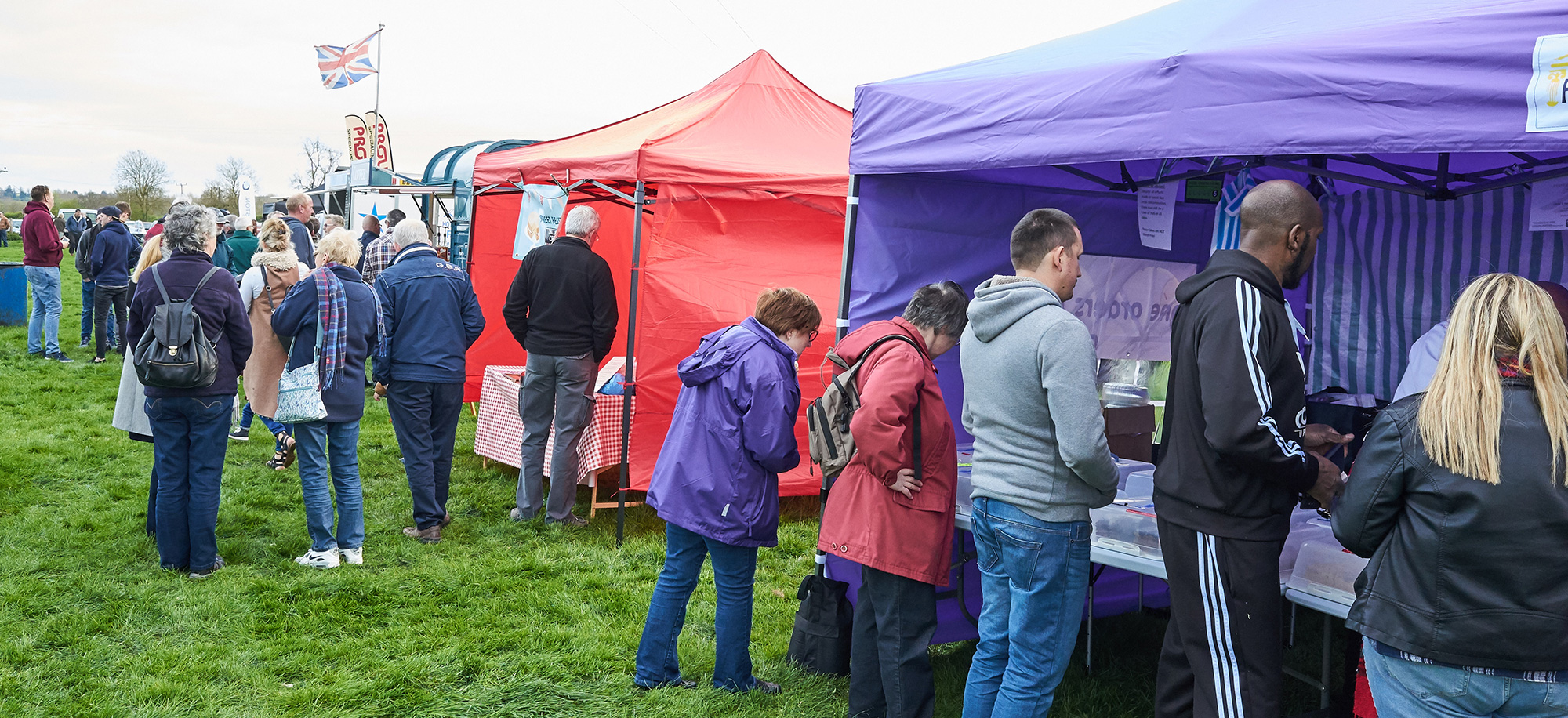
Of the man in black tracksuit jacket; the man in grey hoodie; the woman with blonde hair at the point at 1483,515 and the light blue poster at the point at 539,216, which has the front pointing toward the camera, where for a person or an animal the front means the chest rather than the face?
the light blue poster

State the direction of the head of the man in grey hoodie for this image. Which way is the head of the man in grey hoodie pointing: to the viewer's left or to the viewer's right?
to the viewer's right

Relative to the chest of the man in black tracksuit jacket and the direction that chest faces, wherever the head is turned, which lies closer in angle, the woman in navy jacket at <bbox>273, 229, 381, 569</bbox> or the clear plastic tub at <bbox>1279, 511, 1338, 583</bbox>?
the clear plastic tub

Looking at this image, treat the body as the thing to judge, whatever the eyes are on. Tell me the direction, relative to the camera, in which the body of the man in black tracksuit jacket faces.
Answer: to the viewer's right

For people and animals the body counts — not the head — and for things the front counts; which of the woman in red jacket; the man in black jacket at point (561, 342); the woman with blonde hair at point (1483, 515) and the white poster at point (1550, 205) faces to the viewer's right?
the woman in red jacket

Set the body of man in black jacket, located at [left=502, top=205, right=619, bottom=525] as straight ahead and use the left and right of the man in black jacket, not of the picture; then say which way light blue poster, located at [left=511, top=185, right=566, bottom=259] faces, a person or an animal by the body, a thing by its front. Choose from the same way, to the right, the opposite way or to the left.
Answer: the opposite way

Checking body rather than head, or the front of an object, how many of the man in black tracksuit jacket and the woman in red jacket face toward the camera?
0

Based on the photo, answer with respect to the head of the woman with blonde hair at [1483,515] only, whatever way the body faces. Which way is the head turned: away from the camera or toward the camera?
away from the camera

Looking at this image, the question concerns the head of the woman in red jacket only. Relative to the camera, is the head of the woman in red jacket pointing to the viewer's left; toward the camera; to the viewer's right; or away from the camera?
to the viewer's right

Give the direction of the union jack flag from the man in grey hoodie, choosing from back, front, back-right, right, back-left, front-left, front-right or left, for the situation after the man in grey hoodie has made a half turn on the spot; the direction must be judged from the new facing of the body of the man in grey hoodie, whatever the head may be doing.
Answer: right

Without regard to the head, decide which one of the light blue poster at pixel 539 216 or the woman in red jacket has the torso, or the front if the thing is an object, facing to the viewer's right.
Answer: the woman in red jacket

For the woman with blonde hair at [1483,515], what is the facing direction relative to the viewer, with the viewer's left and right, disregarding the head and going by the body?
facing away from the viewer

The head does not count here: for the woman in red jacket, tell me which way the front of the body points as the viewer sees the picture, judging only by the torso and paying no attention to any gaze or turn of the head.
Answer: to the viewer's right
